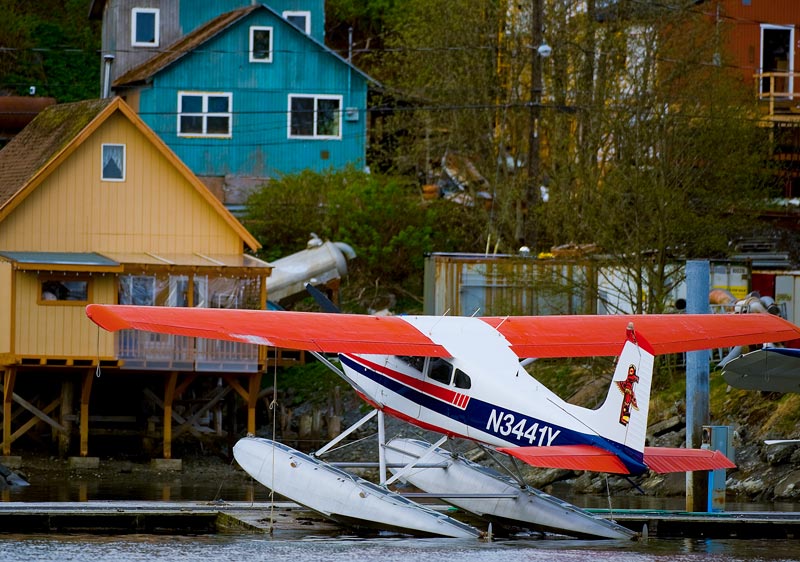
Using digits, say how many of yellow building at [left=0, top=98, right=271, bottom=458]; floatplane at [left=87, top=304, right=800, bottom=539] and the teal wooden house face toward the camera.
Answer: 2

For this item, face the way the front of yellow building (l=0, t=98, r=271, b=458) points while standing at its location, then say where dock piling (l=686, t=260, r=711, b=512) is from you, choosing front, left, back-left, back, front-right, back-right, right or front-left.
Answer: front-left

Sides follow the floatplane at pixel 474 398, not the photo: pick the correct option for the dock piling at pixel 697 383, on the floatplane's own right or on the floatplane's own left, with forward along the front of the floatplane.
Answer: on the floatplane's own right

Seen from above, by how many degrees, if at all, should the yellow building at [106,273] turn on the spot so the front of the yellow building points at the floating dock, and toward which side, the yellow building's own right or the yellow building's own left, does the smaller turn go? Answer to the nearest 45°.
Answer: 0° — it already faces it

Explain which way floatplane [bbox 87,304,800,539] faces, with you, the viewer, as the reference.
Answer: facing away from the viewer and to the left of the viewer

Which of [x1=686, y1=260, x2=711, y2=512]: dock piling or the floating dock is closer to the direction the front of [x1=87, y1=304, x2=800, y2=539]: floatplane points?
the floating dock

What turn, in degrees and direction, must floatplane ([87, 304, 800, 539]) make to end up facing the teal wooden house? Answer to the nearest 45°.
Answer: approximately 45° to its right

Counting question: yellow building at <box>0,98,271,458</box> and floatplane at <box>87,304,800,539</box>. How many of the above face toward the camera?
1

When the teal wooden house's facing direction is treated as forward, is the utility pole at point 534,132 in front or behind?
in front

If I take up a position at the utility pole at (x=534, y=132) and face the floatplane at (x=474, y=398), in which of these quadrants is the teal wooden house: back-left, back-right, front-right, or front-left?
back-right

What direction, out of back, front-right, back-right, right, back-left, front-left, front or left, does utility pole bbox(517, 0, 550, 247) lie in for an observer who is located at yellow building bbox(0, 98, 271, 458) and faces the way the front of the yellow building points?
left

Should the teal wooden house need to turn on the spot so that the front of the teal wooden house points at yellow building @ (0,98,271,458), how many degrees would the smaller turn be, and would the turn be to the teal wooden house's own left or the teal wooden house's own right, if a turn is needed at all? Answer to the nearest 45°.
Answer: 0° — it already faces it

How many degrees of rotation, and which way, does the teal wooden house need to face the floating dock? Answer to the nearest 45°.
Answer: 0° — it already faces it
